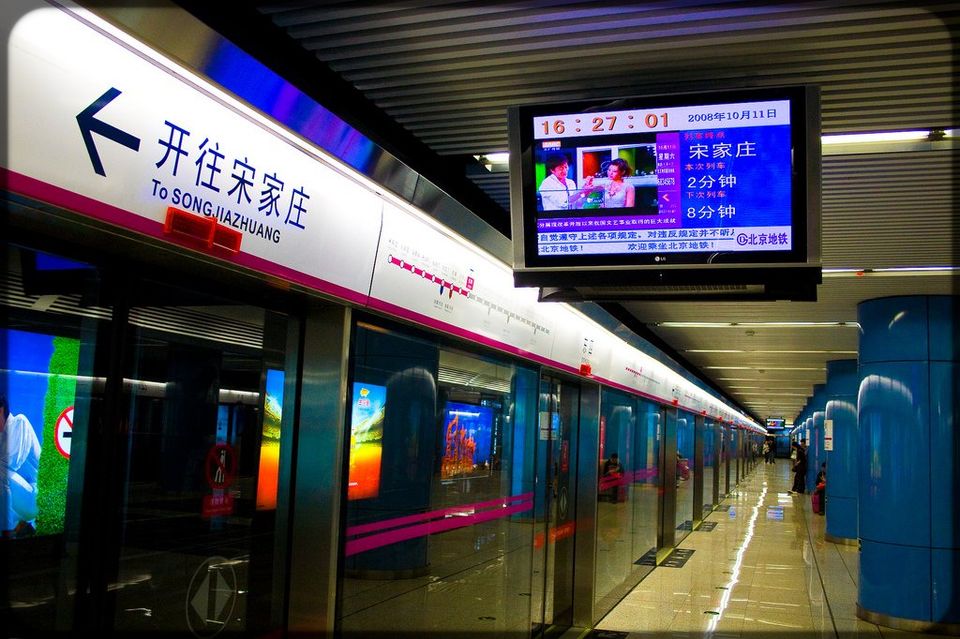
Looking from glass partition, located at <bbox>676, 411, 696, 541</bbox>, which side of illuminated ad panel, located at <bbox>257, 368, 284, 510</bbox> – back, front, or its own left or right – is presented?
left

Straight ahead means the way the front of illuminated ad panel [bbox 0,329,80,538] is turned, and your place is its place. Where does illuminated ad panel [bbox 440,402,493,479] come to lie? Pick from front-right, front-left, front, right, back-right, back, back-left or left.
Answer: left

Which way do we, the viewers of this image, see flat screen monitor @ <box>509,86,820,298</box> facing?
facing the viewer

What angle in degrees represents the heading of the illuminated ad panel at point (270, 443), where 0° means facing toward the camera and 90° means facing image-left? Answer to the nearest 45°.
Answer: approximately 315°

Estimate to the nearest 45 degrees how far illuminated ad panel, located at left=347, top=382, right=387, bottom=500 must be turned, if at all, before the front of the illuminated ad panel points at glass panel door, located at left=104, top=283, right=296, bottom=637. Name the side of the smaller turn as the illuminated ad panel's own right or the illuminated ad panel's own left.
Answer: approximately 90° to the illuminated ad panel's own right

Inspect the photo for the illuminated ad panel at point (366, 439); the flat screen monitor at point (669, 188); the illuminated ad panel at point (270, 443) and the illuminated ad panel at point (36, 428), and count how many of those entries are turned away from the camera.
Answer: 0

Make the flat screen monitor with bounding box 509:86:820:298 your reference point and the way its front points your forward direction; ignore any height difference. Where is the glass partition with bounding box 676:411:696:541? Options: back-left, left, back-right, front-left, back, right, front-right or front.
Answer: back

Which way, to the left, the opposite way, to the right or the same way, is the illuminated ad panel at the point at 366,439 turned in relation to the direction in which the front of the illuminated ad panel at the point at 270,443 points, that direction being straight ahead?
the same way

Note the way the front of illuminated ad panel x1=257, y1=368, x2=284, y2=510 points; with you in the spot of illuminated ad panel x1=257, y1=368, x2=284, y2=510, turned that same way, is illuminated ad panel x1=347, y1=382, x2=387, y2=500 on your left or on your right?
on your left

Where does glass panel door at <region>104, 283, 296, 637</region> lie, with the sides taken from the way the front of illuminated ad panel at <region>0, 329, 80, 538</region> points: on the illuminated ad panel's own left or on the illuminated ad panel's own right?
on the illuminated ad panel's own left

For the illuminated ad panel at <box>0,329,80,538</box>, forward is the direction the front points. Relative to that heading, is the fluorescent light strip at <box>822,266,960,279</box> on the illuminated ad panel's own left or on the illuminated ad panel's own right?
on the illuminated ad panel's own left

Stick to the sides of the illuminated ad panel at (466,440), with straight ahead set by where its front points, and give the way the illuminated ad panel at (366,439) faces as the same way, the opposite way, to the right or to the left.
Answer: the same way

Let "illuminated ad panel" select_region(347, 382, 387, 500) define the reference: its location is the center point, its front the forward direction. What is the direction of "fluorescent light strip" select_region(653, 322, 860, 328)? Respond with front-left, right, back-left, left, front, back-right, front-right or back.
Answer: left

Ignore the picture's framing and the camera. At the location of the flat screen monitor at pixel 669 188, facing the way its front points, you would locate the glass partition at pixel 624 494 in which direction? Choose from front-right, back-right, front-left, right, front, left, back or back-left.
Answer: back
